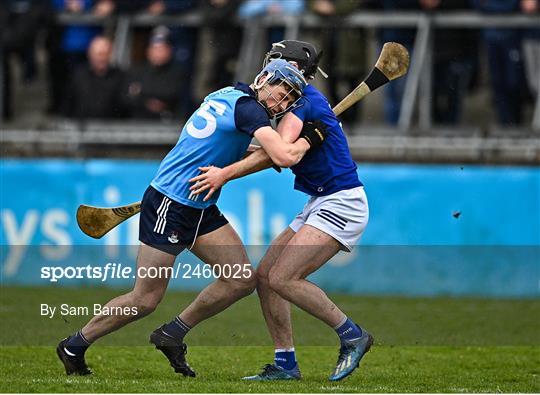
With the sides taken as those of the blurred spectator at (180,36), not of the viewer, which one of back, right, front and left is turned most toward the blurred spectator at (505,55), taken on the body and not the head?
left

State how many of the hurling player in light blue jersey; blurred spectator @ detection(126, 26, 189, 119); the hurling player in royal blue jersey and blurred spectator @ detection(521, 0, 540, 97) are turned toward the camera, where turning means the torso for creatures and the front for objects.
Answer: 2

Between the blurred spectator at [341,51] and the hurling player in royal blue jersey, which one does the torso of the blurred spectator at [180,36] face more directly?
the hurling player in royal blue jersey

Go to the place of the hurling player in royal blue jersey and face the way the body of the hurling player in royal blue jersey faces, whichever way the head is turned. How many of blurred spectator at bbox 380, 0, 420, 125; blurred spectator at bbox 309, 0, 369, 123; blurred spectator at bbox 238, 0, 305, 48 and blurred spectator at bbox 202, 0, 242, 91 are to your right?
4

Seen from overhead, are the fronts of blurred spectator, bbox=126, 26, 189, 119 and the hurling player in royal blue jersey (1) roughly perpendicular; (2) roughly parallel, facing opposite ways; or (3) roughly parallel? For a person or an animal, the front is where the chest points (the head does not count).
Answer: roughly perpendicular

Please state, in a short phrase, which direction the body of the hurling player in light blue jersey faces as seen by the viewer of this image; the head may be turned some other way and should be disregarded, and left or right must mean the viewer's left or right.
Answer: facing to the right of the viewer

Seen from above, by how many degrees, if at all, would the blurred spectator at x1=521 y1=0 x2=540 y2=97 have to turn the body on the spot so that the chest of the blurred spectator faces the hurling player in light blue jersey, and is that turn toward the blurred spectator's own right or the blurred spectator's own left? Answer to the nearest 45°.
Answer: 0° — they already face them

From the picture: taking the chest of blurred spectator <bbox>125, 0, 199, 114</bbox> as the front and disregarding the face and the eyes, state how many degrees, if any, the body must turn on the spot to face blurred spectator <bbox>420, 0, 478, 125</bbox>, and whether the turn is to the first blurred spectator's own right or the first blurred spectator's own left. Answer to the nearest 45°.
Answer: approximately 90° to the first blurred spectator's own left

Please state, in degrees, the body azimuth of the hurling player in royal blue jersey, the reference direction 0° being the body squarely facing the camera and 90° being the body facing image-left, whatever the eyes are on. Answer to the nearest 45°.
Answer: approximately 90°

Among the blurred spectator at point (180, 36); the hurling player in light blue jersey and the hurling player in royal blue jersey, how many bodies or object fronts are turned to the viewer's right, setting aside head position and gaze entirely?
1

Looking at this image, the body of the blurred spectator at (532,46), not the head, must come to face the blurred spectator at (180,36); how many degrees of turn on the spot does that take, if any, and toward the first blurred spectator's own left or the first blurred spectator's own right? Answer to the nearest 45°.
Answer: approximately 90° to the first blurred spectator's own right

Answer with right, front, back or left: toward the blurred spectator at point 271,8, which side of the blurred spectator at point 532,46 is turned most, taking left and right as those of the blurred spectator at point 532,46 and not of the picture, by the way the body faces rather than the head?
right

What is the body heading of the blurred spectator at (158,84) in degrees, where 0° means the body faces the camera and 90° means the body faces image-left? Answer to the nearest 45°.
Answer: approximately 0°

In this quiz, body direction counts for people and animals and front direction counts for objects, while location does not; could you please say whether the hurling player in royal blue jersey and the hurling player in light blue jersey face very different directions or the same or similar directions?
very different directions

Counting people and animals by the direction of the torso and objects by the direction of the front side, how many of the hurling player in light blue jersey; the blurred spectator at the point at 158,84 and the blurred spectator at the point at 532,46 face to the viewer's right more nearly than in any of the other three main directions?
1
